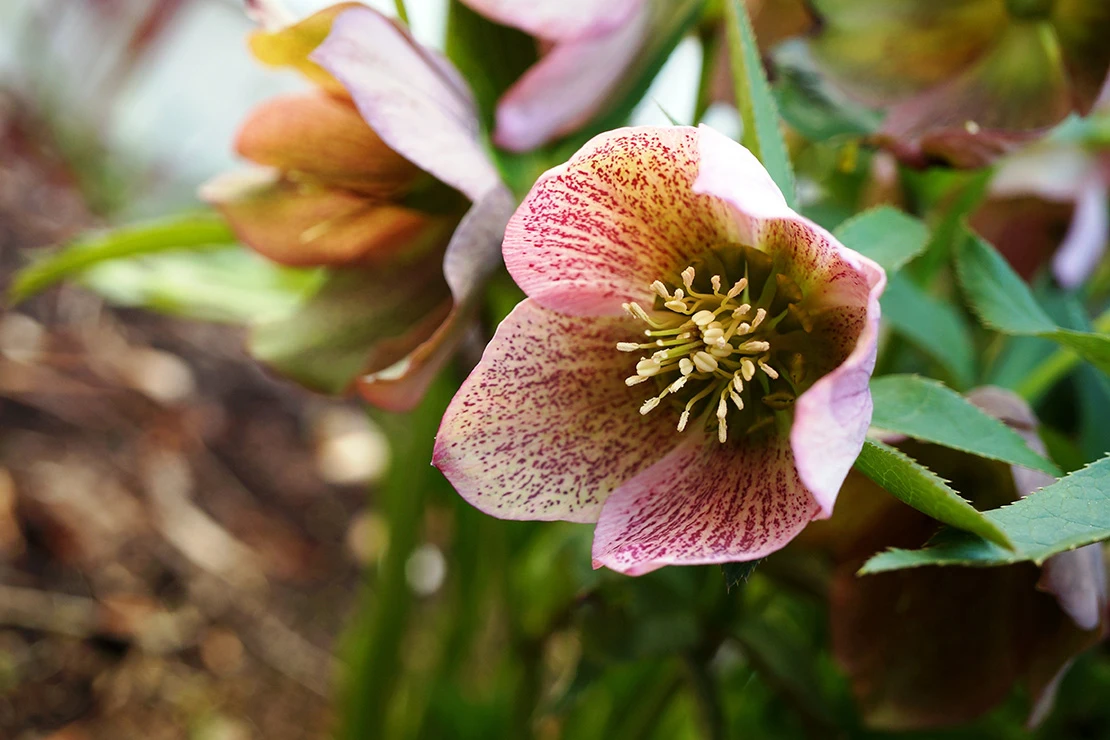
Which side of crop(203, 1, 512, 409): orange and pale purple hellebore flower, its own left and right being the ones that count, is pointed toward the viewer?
left

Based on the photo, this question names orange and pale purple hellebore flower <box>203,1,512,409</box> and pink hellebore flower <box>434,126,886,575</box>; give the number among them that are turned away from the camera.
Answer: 0
